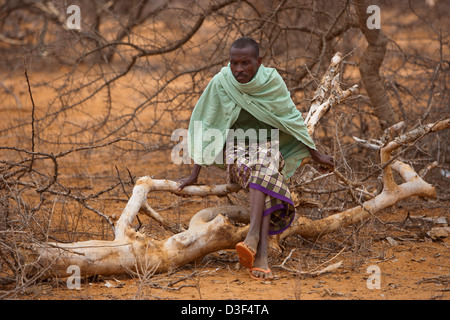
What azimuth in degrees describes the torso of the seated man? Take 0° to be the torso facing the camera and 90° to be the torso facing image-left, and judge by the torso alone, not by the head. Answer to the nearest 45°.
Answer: approximately 0°
